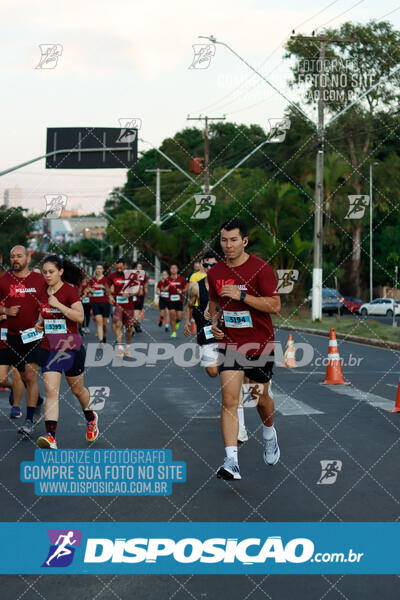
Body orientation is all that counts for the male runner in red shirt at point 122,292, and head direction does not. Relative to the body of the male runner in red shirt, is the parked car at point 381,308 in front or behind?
behind

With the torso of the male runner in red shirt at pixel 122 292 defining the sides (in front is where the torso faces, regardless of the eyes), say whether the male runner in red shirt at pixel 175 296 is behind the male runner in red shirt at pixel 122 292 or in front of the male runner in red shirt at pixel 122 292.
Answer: behind

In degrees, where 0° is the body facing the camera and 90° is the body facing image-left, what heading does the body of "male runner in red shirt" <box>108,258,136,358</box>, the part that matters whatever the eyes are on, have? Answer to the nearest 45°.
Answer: approximately 0°

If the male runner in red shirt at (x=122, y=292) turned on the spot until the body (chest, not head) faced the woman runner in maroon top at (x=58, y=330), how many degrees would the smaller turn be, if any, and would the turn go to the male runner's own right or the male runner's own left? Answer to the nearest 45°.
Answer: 0° — they already face them

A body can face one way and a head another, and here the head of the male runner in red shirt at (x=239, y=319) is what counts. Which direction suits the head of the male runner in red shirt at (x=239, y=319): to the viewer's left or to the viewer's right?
to the viewer's left

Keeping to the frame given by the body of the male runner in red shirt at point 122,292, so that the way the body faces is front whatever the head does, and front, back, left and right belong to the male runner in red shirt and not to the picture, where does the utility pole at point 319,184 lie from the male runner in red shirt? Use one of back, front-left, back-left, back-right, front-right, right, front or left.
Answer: back-left

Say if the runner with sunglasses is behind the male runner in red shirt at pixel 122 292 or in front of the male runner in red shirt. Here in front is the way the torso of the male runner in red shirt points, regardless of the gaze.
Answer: in front

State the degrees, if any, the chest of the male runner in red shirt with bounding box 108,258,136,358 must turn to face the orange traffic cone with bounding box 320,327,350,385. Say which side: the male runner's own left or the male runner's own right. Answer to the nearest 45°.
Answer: approximately 45° to the male runner's own left

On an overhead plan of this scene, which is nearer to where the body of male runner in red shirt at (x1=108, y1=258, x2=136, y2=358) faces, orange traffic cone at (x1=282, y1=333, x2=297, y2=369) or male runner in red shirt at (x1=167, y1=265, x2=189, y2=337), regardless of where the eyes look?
the orange traffic cone

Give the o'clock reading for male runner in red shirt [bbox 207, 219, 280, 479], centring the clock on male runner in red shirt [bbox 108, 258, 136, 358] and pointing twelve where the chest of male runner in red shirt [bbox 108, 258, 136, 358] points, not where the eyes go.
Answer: male runner in red shirt [bbox 207, 219, 280, 479] is roughly at 12 o'clock from male runner in red shirt [bbox 108, 258, 136, 358].

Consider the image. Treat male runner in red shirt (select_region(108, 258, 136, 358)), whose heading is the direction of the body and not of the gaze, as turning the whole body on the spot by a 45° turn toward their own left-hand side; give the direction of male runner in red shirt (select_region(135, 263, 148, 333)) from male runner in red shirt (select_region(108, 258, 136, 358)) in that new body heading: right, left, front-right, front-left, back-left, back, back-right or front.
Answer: back-left

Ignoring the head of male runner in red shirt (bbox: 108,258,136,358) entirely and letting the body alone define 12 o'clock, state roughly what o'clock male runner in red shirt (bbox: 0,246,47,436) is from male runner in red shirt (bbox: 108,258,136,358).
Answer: male runner in red shirt (bbox: 0,246,47,436) is roughly at 12 o'clock from male runner in red shirt (bbox: 108,258,136,358).

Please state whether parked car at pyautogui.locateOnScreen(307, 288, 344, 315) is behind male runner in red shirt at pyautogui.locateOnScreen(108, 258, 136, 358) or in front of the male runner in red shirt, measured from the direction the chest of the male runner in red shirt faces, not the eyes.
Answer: behind

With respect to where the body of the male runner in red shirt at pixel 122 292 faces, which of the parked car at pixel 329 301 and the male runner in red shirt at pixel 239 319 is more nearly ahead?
the male runner in red shirt
